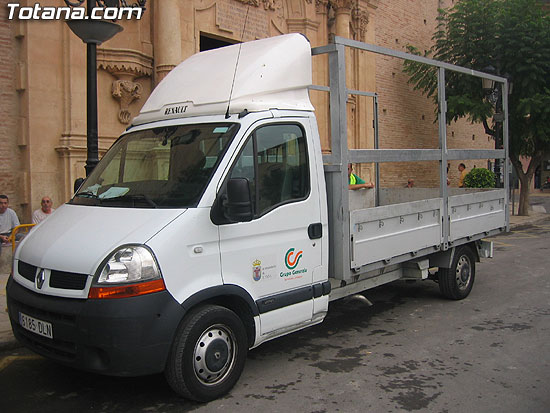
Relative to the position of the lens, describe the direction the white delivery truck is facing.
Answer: facing the viewer and to the left of the viewer

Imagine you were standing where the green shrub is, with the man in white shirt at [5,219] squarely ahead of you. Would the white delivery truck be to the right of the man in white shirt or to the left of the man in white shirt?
left

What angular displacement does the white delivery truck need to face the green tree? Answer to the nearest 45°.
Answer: approximately 180°

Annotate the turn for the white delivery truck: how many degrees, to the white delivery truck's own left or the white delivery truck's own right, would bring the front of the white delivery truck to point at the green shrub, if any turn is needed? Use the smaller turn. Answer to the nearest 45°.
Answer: approximately 180°

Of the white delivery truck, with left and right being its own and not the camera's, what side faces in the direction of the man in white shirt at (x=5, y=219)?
right
